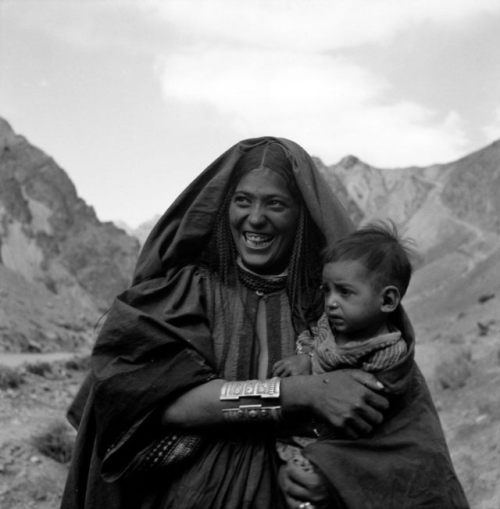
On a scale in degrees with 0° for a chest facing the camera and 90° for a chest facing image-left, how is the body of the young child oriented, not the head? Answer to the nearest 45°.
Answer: approximately 45°
